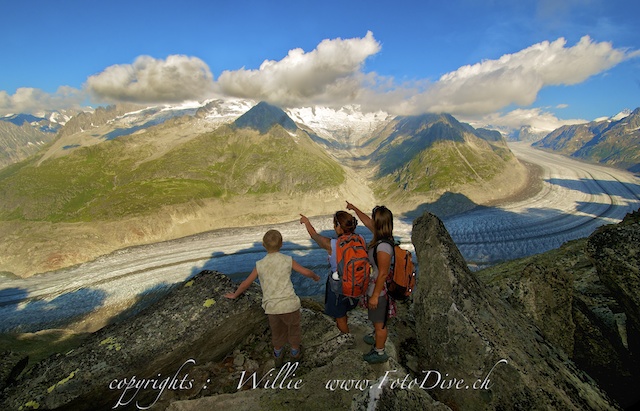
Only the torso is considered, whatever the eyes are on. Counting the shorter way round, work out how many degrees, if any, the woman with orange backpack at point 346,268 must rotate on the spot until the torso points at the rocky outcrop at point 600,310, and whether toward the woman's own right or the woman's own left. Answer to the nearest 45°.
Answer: approximately 135° to the woman's own right

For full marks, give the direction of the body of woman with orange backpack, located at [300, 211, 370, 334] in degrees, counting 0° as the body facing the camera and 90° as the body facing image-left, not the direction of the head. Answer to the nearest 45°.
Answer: approximately 135°

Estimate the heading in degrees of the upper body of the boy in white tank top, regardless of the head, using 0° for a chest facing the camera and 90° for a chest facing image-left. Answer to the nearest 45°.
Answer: approximately 180°

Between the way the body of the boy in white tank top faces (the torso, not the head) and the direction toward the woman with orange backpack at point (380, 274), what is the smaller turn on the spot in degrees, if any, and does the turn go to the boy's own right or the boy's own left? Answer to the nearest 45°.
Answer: approximately 90° to the boy's own right

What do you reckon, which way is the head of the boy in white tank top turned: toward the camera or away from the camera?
away from the camera
